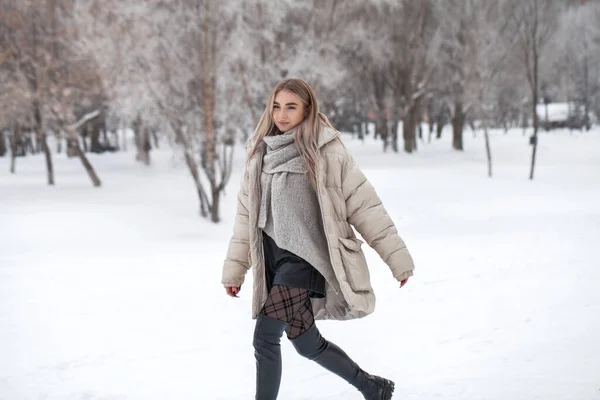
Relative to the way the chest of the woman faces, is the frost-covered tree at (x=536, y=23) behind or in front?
behind

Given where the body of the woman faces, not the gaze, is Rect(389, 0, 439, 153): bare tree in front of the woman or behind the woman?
behind
